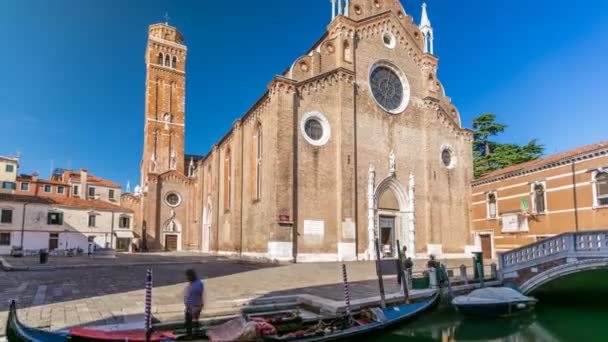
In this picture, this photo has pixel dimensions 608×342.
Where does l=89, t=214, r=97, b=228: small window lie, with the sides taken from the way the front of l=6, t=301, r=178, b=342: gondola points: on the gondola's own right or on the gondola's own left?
on the gondola's own right

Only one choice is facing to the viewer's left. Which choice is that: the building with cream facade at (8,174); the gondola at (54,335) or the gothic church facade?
the gondola

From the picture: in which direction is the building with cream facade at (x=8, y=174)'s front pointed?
toward the camera

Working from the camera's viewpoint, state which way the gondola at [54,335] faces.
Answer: facing to the left of the viewer

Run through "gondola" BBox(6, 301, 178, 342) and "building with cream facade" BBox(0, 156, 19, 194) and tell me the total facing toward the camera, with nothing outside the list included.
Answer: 1

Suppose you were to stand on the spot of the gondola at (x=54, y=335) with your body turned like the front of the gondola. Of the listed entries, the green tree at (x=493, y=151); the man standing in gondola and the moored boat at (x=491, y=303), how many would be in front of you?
0

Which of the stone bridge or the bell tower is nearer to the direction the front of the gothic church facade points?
the stone bridge

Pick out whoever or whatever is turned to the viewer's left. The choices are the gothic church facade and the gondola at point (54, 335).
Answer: the gondola

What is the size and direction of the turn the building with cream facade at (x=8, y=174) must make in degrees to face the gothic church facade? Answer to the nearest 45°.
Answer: approximately 45° to its left

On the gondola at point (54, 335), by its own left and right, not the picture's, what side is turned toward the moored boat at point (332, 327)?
back

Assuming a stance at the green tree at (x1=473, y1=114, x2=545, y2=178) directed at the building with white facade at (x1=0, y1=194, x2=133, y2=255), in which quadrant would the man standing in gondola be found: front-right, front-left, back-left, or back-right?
front-left

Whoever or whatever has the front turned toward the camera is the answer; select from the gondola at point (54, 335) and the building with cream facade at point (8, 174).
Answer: the building with cream facade

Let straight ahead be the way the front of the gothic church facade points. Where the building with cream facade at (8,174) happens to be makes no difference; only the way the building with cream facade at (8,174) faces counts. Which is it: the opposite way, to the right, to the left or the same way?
the same way
